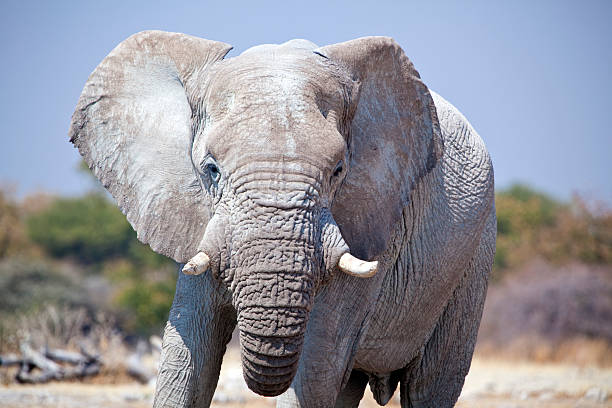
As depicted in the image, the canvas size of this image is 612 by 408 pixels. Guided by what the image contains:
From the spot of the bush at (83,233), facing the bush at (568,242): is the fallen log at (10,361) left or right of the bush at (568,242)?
right

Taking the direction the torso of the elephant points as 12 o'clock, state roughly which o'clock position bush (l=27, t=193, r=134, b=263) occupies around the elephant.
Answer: The bush is roughly at 4 o'clock from the elephant.

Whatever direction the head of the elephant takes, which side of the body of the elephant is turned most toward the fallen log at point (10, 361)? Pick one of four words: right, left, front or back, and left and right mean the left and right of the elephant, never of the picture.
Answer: right

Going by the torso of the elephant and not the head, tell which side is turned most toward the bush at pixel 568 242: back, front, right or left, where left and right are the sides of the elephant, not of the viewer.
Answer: back

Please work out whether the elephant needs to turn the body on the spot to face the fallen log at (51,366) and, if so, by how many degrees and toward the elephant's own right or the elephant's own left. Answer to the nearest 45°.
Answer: approximately 90° to the elephant's own right

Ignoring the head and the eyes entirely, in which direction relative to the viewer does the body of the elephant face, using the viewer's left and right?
facing the viewer and to the left of the viewer
